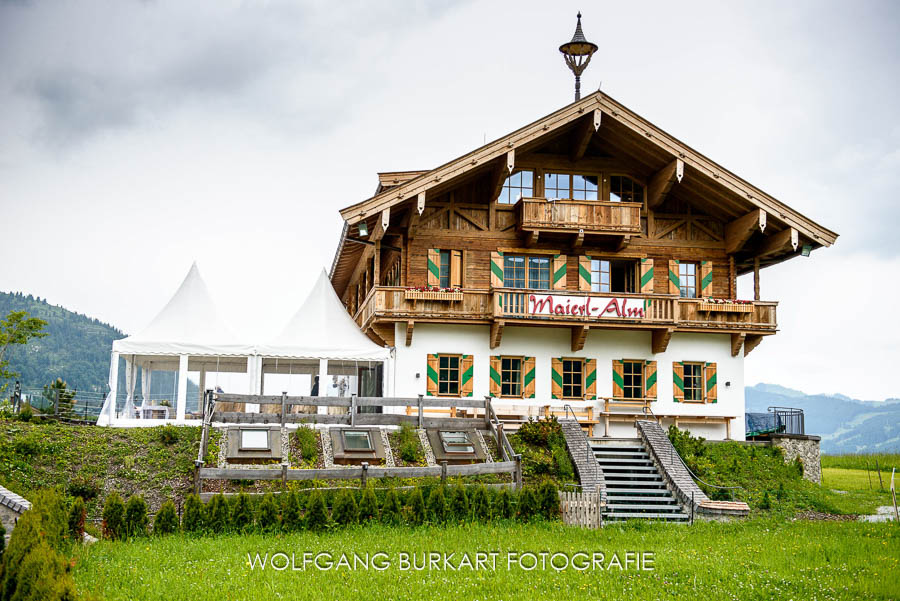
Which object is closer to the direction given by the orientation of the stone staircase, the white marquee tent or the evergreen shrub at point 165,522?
the evergreen shrub

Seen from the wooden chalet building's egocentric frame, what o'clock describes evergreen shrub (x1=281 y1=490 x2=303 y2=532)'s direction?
The evergreen shrub is roughly at 1 o'clock from the wooden chalet building.

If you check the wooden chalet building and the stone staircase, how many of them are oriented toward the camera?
2

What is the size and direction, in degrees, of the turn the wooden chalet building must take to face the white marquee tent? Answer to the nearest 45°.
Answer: approximately 90° to its right

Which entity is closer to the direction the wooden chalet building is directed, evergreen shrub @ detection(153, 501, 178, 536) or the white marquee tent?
the evergreen shrub

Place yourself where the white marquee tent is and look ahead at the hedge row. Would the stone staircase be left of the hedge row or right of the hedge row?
left

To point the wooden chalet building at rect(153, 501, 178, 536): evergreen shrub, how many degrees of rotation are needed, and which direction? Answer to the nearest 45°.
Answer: approximately 45° to its right

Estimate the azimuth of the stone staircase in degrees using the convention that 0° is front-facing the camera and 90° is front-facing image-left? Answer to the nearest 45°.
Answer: approximately 0°

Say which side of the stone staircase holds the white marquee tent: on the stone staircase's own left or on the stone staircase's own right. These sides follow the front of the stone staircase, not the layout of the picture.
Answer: on the stone staircase's own right
